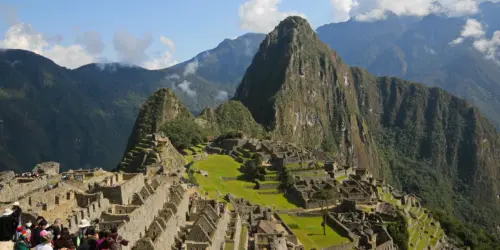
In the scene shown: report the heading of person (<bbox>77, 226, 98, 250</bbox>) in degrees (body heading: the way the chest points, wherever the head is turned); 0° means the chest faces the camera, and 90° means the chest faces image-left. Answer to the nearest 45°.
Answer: approximately 180°

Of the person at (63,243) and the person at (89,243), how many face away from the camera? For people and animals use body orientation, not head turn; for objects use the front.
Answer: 2

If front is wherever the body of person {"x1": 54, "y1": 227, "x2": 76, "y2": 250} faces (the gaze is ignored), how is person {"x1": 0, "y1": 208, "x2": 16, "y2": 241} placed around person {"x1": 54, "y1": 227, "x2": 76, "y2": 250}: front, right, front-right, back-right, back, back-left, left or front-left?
front-left

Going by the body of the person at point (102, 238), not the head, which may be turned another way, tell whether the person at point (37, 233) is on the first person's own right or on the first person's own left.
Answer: on the first person's own left

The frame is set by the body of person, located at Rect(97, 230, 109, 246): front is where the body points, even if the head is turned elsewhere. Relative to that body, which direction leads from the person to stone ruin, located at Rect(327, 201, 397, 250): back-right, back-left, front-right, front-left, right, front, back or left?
front-right

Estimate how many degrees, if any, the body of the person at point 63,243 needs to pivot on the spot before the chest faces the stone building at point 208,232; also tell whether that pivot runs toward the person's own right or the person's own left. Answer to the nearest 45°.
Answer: approximately 45° to the person's own right

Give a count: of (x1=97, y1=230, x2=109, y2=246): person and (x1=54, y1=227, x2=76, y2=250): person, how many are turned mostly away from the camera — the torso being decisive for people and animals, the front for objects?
2

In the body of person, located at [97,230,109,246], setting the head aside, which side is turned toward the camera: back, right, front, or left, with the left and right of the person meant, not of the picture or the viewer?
back

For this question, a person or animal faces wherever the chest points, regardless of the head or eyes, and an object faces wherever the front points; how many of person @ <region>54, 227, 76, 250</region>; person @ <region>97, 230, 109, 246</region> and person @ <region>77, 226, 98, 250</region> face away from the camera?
3

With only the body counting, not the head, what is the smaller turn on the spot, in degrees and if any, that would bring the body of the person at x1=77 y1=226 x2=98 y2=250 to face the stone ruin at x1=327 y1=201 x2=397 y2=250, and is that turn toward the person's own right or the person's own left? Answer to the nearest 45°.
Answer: approximately 45° to the person's own right

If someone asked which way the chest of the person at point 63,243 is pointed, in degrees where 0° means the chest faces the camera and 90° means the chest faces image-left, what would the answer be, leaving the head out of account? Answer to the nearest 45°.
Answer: approximately 180°
